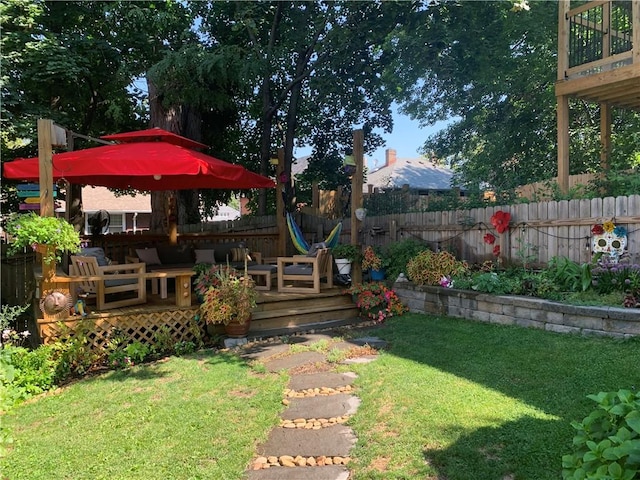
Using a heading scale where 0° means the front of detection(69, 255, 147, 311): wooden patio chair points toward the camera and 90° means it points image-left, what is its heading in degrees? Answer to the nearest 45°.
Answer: approximately 225°

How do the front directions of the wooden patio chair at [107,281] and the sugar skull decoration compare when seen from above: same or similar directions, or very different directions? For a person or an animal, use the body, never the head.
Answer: very different directions

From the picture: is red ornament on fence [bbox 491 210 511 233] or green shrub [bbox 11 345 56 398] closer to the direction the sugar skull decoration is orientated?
the green shrub

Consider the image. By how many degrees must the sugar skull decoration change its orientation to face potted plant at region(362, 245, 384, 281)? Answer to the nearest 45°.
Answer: approximately 90° to its right

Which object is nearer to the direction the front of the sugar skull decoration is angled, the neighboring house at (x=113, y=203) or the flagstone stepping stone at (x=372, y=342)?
the flagstone stepping stone

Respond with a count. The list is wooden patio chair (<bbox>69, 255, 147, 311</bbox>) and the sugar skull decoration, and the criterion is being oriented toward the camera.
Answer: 1

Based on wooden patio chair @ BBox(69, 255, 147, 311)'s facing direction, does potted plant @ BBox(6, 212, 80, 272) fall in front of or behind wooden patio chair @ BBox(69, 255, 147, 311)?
behind

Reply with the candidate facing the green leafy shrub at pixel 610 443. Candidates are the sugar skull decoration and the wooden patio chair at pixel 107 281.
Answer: the sugar skull decoration

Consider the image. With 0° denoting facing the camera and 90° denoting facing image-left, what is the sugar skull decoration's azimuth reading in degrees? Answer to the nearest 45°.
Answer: approximately 0°
